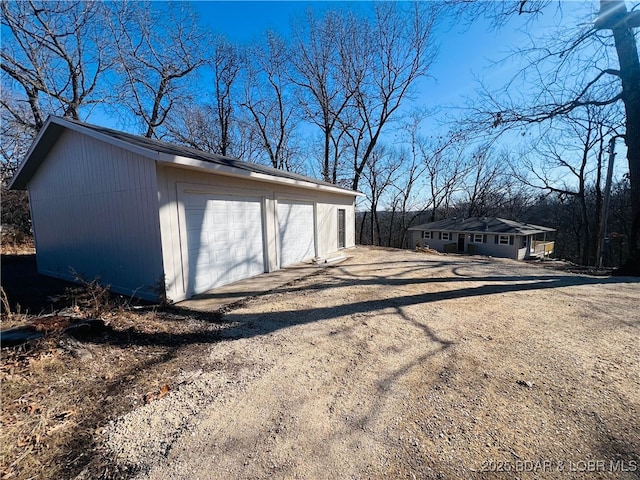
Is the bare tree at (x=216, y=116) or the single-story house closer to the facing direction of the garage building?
the single-story house

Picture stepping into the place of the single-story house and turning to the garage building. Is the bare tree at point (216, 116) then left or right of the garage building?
right

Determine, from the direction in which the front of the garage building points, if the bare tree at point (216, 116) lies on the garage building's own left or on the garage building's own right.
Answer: on the garage building's own left

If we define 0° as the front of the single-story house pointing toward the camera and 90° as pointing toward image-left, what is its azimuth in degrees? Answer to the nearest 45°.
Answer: approximately 45°

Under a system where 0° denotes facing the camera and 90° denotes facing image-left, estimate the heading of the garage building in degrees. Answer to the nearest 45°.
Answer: approximately 315°

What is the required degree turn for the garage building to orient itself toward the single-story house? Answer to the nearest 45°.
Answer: approximately 45° to its left
